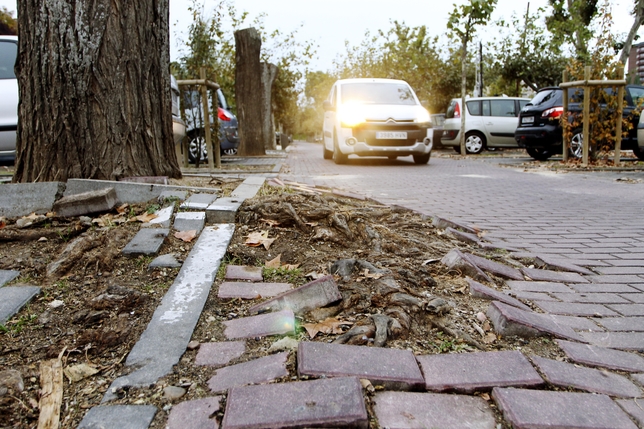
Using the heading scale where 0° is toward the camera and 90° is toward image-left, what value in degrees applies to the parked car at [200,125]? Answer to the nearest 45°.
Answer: approximately 135°

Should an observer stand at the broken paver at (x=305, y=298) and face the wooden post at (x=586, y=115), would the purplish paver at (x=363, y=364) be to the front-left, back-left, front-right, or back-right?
back-right

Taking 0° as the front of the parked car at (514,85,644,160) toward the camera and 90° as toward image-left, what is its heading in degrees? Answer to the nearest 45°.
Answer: approximately 225°

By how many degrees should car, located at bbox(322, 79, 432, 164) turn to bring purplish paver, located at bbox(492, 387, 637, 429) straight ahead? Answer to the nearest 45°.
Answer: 0° — it already faces it

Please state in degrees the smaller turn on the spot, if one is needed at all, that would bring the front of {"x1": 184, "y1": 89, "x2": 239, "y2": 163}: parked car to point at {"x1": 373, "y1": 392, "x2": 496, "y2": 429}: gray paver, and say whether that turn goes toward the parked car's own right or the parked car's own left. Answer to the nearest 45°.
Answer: approximately 135° to the parked car's own left

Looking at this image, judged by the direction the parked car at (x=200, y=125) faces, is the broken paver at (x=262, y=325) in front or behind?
behind

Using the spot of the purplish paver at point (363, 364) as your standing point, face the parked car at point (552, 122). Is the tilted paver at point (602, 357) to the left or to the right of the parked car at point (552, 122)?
right

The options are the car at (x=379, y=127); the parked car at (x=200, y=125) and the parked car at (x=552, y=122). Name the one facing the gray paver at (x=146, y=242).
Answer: the car at (x=379, y=127)
